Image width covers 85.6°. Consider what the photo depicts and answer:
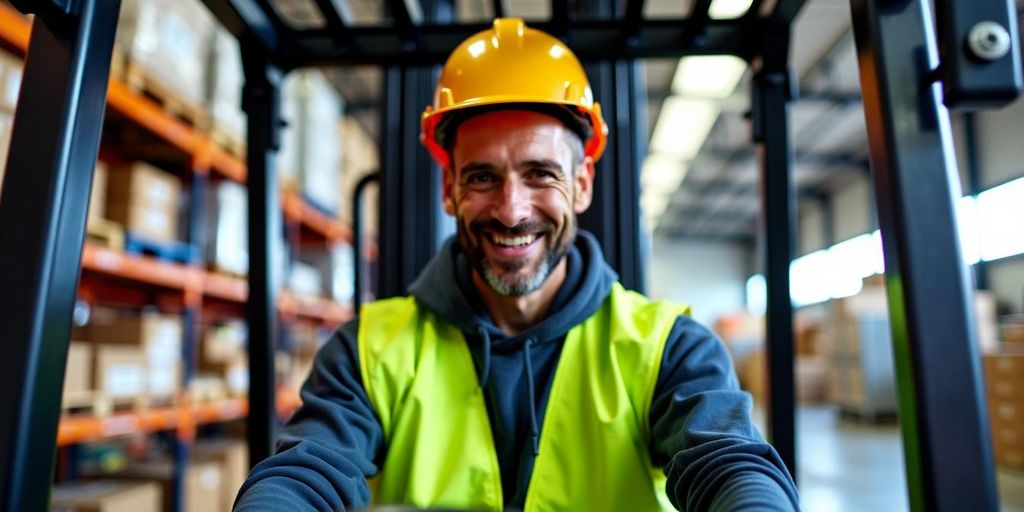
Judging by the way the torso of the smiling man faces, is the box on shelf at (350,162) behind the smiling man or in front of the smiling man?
behind

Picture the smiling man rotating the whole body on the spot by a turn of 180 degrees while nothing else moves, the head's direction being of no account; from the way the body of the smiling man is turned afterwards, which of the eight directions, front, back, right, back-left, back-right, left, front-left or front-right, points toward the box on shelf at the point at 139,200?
front-left

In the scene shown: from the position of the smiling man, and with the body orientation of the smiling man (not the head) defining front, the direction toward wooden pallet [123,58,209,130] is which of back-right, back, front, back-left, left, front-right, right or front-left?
back-right

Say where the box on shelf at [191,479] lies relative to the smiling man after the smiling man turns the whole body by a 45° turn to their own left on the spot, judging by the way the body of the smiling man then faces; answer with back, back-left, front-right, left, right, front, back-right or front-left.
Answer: back

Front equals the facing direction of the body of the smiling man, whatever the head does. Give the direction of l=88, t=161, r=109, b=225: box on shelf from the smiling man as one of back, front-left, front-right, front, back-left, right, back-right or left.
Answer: back-right

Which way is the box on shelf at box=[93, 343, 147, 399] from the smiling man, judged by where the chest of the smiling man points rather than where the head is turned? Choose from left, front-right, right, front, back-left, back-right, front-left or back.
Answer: back-right

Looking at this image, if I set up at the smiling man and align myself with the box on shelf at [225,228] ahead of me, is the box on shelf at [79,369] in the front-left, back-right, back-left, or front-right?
front-left

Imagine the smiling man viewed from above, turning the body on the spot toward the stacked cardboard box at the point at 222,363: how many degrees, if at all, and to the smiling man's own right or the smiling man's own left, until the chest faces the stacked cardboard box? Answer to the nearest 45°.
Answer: approximately 135° to the smiling man's own right

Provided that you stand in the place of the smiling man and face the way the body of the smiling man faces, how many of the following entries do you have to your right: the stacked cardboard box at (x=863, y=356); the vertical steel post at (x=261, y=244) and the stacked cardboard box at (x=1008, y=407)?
1

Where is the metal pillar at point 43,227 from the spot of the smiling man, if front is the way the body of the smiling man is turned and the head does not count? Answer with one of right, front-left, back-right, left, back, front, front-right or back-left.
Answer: front-right

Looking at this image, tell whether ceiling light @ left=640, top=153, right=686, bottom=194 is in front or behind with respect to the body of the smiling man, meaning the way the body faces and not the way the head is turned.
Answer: behind

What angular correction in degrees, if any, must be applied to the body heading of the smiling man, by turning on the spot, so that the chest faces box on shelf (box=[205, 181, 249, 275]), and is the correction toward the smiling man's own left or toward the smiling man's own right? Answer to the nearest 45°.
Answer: approximately 135° to the smiling man's own right

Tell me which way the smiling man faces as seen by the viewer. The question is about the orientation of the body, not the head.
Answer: toward the camera

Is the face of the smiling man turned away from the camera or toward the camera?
toward the camera
